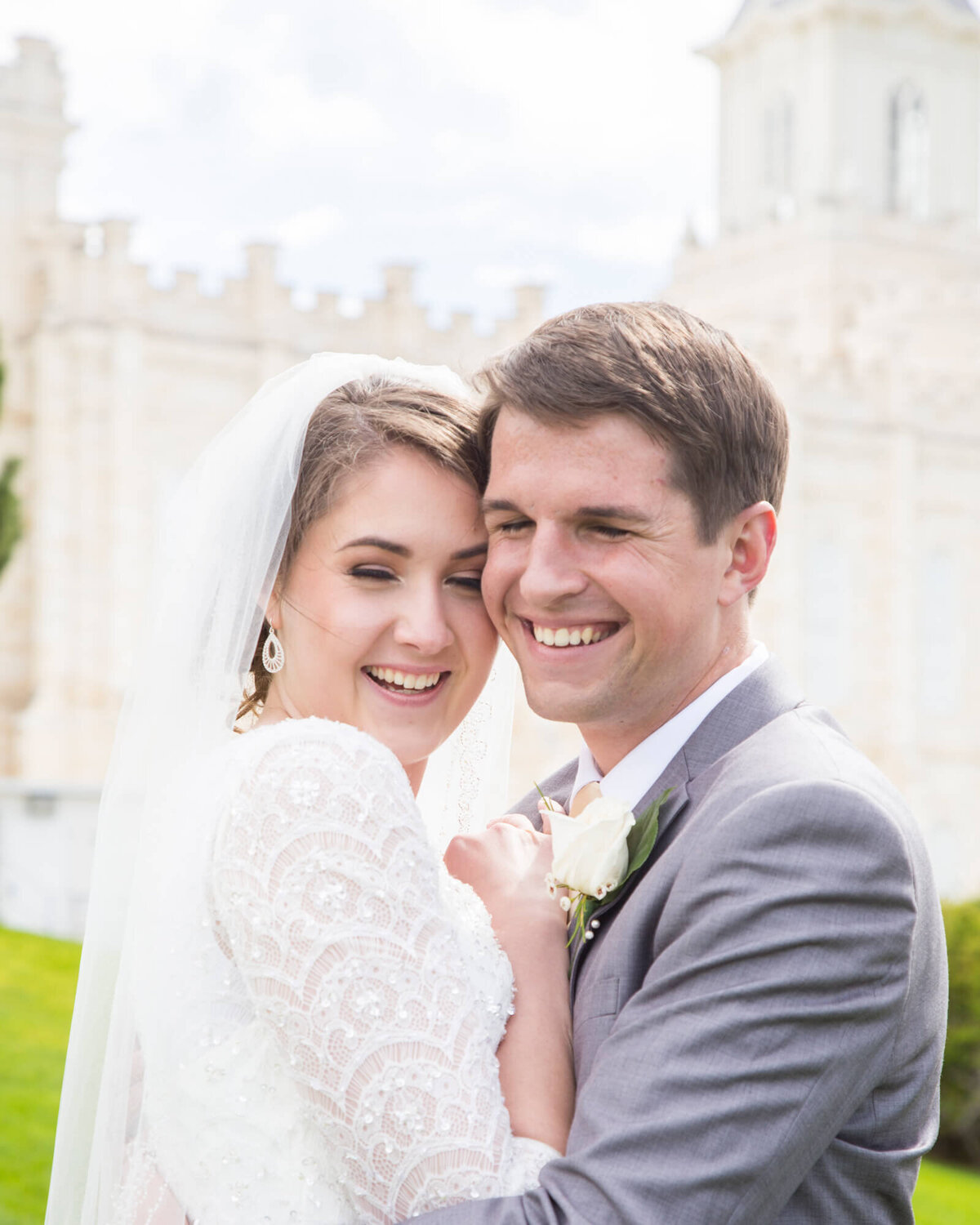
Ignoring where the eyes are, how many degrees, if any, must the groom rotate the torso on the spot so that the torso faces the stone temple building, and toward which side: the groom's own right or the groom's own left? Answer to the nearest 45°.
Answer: approximately 135° to the groom's own right

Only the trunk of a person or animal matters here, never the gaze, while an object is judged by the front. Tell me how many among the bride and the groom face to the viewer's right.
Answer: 1

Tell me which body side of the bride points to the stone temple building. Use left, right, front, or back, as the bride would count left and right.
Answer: left

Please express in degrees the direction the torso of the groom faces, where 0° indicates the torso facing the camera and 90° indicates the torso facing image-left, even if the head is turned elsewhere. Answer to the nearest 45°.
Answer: approximately 45°

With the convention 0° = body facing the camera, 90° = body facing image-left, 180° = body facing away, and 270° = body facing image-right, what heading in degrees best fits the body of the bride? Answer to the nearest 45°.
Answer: approximately 270°
